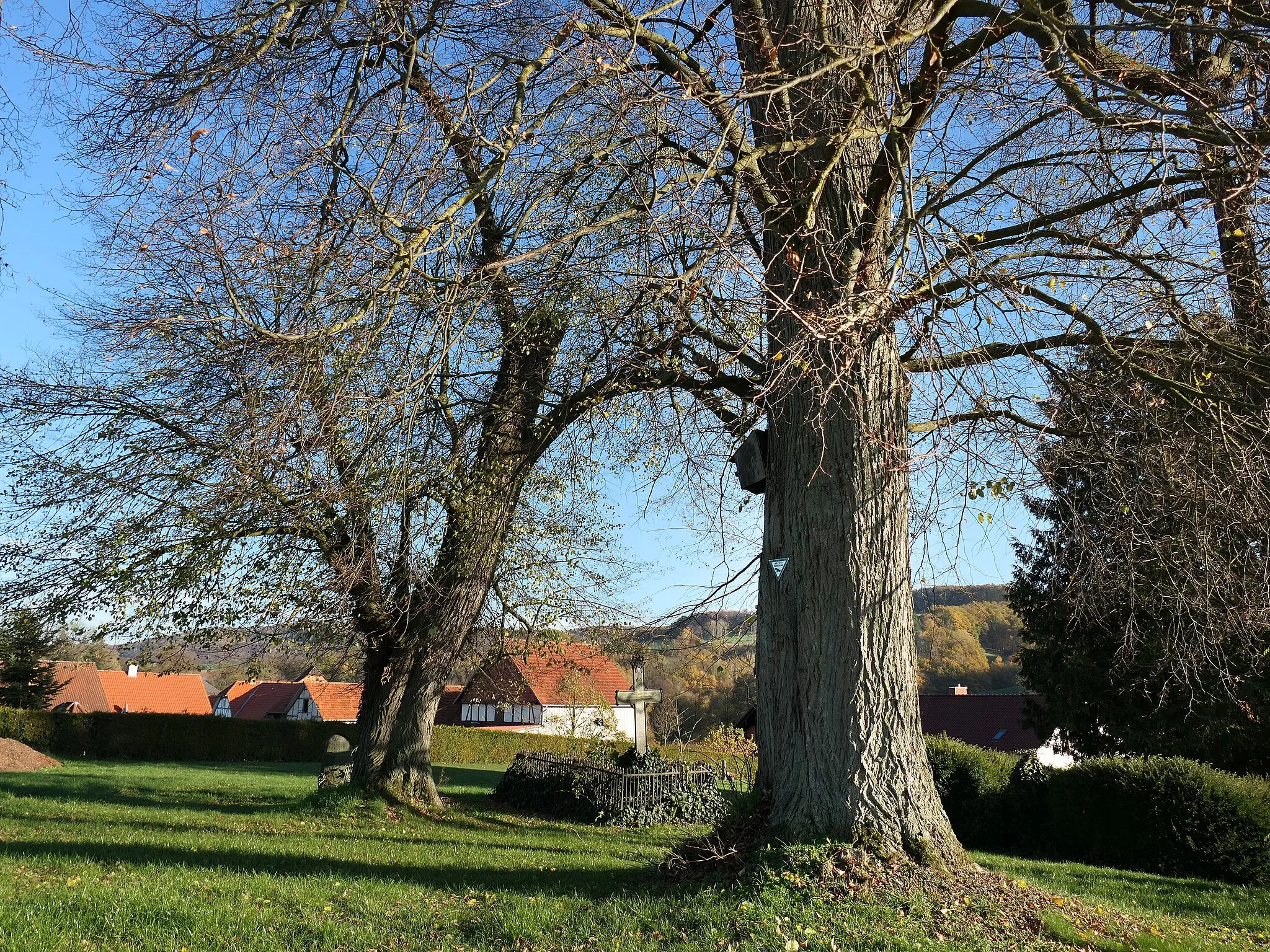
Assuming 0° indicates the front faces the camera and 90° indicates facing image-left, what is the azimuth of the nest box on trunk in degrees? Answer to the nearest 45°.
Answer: approximately 90°

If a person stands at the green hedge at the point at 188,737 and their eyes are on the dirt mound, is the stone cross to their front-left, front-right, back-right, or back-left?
front-left

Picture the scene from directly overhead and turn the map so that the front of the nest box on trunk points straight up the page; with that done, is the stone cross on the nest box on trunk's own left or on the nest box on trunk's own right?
on the nest box on trunk's own right

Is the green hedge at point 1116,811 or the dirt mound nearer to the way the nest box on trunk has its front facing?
the dirt mound

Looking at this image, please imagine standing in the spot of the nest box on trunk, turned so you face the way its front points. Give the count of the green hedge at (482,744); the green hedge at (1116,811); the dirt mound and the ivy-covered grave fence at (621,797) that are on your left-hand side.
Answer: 0

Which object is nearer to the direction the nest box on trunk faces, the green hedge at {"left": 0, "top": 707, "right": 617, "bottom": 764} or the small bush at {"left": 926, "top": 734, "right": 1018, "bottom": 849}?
the green hedge

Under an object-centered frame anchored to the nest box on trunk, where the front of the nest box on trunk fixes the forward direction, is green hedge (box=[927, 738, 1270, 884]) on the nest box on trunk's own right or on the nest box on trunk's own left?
on the nest box on trunk's own right

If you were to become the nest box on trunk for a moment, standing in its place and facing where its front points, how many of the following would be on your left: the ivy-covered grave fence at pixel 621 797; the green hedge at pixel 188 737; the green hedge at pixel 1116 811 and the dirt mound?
0

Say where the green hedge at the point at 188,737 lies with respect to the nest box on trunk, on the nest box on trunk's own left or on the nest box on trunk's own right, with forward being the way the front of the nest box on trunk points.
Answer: on the nest box on trunk's own right

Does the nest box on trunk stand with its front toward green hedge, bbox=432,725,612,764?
no

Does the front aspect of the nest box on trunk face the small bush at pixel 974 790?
no

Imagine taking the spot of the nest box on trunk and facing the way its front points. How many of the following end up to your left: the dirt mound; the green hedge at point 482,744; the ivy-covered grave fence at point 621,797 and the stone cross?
0
